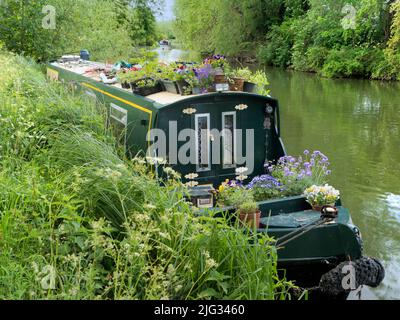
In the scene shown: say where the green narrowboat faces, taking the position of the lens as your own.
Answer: facing the viewer and to the right of the viewer

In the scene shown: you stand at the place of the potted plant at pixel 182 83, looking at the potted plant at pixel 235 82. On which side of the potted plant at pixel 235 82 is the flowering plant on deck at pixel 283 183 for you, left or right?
right

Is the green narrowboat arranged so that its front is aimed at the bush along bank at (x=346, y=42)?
no
